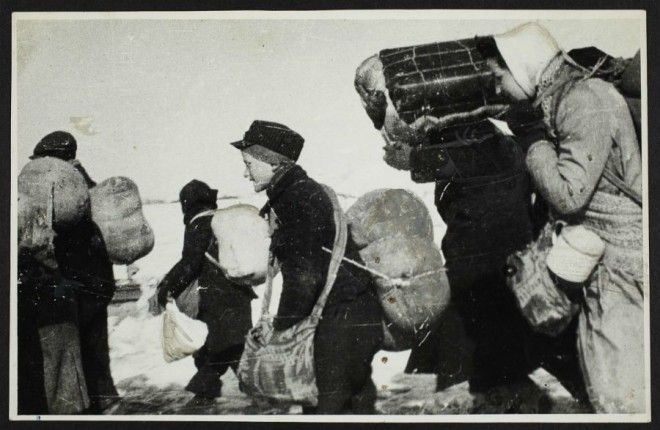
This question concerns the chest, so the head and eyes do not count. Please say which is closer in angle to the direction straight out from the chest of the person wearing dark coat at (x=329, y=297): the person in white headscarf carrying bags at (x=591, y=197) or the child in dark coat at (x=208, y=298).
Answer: the child in dark coat

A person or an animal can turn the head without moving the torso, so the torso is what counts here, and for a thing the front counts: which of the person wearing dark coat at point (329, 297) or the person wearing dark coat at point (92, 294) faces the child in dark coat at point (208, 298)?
the person wearing dark coat at point (329, 297)

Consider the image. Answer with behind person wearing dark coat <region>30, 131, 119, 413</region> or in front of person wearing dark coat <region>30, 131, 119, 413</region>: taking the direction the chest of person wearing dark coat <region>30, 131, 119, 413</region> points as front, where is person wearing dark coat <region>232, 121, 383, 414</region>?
behind

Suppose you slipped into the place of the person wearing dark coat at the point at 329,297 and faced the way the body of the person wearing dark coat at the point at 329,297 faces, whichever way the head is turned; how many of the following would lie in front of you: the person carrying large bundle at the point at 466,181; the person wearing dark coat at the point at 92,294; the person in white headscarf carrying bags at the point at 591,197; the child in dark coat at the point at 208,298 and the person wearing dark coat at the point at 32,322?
3

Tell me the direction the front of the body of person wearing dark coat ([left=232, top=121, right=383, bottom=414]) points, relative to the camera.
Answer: to the viewer's left

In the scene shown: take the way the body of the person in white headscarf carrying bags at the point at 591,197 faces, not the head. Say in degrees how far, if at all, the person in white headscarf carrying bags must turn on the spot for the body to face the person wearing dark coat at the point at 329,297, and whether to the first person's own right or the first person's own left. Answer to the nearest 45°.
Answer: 0° — they already face them

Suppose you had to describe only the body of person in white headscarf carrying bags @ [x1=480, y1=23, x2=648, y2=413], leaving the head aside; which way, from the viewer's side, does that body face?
to the viewer's left

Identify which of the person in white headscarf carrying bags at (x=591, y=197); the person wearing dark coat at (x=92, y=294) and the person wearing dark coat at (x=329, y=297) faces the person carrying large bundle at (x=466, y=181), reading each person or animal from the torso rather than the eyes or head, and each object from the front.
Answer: the person in white headscarf carrying bags at (x=591, y=197)

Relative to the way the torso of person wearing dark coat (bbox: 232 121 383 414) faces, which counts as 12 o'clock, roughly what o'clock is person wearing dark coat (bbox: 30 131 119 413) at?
person wearing dark coat (bbox: 30 131 119 413) is roughly at 12 o'clock from person wearing dark coat (bbox: 232 121 383 414).
